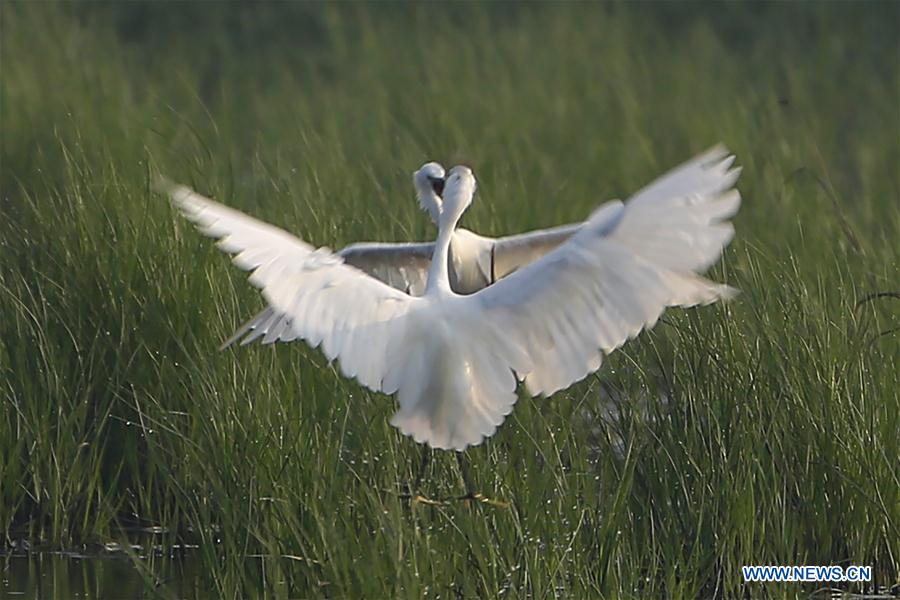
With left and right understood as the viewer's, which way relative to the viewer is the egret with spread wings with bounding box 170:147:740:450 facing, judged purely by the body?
facing away from the viewer
